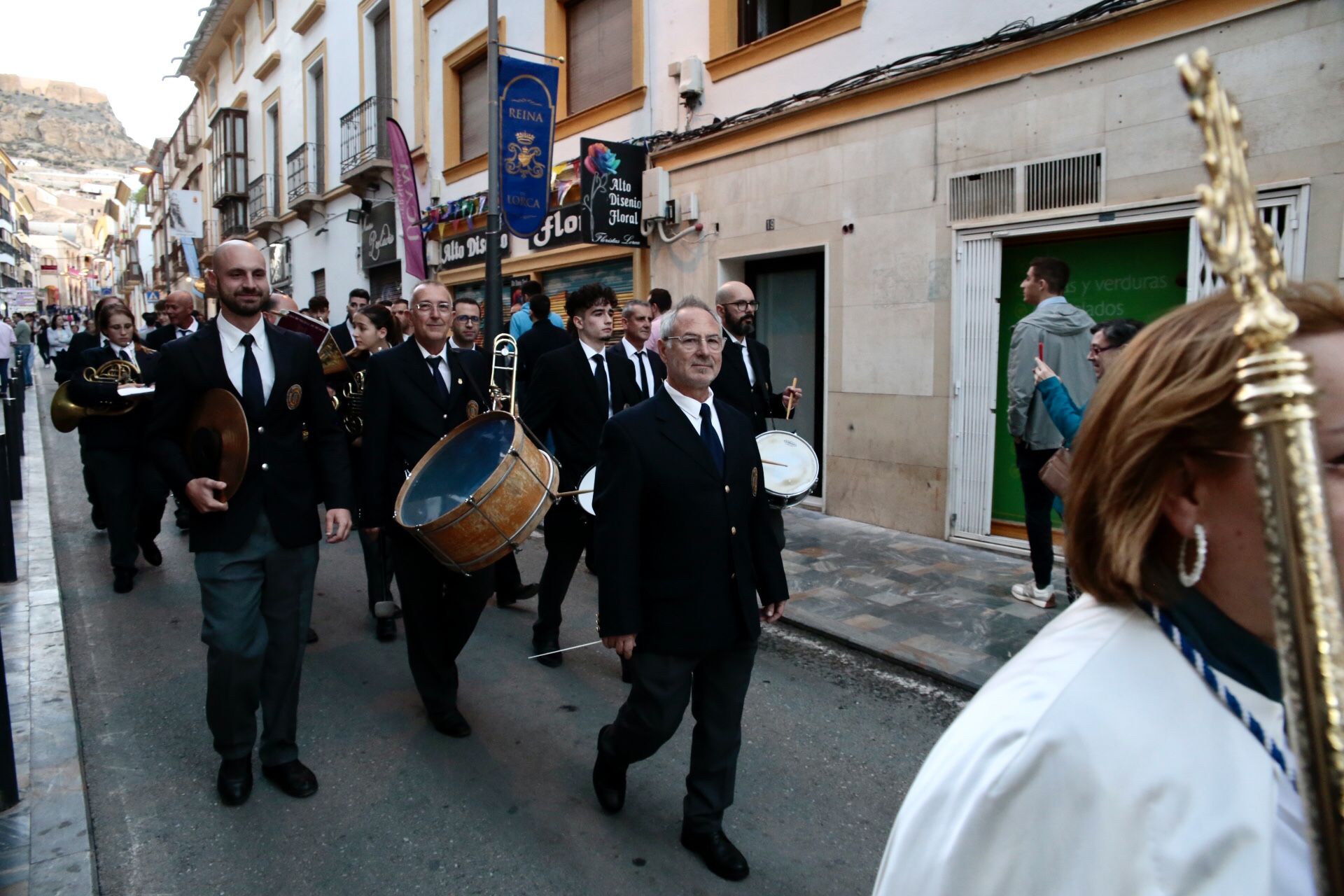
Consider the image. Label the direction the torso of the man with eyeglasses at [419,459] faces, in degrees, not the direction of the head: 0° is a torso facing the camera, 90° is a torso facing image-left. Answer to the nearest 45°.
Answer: approximately 315°

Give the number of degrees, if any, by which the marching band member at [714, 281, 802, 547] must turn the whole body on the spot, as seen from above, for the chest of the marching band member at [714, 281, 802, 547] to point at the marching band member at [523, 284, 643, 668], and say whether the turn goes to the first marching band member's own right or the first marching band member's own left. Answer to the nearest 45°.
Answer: approximately 90° to the first marching band member's own right

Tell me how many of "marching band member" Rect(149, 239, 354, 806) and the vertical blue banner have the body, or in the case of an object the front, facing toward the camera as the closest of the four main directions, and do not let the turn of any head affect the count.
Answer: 2

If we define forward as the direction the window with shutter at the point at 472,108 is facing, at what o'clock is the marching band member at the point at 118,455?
The marching band member is roughly at 11 o'clock from the window with shutter.

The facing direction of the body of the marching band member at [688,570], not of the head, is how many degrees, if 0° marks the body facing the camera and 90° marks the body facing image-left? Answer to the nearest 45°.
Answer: approximately 315°

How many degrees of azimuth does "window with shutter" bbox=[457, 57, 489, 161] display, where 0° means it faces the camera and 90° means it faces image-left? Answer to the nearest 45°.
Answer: approximately 45°
